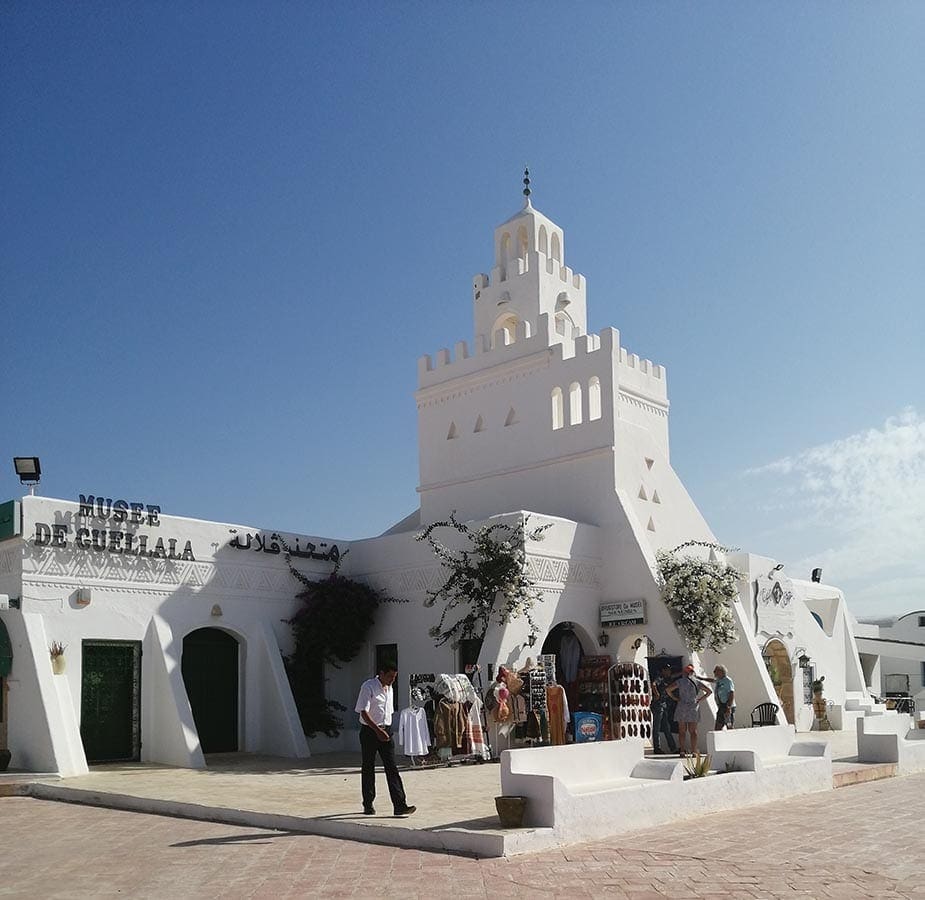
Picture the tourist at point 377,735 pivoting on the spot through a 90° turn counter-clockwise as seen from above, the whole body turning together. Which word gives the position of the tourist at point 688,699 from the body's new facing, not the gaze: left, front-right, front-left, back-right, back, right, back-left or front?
front

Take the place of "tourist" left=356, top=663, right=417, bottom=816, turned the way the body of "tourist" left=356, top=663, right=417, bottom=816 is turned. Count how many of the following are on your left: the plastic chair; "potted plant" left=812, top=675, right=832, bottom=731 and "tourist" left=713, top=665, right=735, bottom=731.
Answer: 3

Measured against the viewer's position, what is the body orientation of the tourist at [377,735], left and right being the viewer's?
facing the viewer and to the right of the viewer

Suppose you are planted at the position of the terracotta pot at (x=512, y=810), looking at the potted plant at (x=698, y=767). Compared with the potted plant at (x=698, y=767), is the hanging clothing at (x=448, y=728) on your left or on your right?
left

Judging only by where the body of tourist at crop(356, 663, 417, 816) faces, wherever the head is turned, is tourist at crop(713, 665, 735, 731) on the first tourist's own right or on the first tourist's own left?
on the first tourist's own left

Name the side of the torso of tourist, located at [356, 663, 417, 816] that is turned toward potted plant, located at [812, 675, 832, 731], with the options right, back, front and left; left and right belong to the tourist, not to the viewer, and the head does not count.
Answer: left

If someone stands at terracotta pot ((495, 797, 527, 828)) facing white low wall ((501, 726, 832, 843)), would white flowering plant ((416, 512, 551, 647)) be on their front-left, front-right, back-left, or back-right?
front-left

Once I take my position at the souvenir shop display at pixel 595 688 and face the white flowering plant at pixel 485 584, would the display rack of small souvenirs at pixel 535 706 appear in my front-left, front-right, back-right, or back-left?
front-left

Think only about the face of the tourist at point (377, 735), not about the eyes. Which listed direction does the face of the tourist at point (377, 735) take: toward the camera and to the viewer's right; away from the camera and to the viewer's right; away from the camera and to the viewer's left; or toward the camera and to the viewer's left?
toward the camera and to the viewer's right
